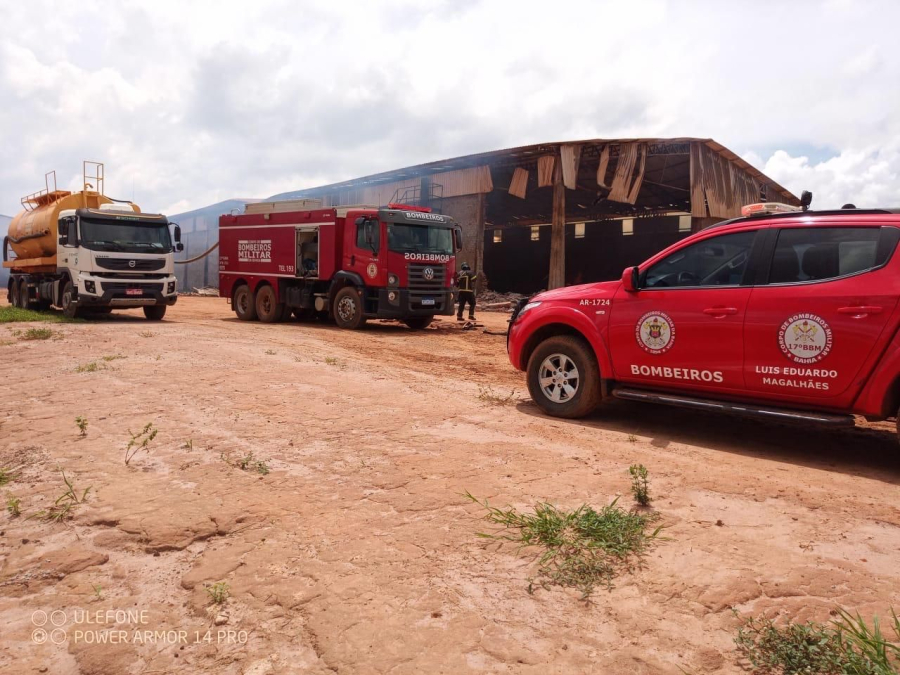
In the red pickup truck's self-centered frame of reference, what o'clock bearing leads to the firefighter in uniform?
The firefighter in uniform is roughly at 2 o'clock from the red pickup truck.

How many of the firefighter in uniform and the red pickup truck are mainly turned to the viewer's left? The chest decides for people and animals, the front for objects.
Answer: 1

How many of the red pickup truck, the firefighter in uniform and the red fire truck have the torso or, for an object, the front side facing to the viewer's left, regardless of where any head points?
1

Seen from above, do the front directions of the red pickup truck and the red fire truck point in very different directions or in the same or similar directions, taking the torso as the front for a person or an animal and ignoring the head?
very different directions

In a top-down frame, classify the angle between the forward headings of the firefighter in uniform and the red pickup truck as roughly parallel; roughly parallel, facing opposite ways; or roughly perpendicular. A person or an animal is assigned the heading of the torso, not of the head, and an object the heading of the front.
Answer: roughly perpendicular

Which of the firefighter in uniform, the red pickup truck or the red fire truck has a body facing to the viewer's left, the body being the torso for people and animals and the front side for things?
the red pickup truck

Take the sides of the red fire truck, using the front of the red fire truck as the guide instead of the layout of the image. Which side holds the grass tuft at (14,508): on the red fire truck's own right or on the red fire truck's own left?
on the red fire truck's own right

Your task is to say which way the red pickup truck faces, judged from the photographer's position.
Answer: facing to the left of the viewer

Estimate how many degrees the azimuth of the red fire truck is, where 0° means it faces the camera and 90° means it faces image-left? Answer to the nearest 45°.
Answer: approximately 315°
